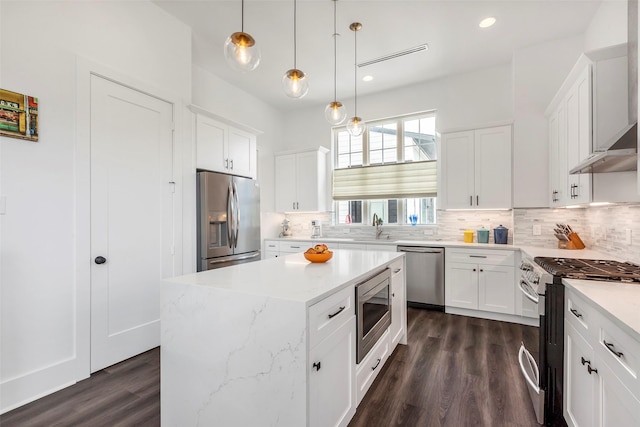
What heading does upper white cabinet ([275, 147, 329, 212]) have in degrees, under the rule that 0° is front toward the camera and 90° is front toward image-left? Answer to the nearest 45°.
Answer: approximately 45°

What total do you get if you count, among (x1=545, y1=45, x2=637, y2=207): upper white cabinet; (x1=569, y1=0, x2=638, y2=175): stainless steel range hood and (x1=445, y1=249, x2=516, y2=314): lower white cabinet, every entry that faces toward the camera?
1

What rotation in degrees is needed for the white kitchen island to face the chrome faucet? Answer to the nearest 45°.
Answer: approximately 90° to its left

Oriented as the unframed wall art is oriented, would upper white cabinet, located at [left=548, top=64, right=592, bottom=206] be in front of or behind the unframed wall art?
in front

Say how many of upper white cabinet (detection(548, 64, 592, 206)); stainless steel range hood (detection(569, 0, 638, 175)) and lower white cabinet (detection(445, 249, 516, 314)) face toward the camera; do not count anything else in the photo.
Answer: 1

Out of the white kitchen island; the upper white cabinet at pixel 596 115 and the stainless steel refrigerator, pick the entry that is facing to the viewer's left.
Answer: the upper white cabinet

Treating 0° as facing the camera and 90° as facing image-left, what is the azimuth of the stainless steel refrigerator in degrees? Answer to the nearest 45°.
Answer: approximately 315°

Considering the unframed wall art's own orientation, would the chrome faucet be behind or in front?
in front

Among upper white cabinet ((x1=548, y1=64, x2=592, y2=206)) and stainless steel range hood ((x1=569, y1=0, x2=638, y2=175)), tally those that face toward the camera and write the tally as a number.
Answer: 0

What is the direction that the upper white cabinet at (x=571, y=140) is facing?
to the viewer's left

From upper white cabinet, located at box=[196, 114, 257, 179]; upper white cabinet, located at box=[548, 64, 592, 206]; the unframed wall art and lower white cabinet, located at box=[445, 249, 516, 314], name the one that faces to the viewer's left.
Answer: upper white cabinet, located at box=[548, 64, 592, 206]
